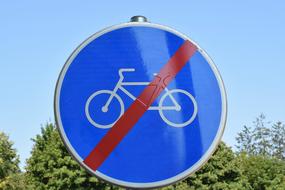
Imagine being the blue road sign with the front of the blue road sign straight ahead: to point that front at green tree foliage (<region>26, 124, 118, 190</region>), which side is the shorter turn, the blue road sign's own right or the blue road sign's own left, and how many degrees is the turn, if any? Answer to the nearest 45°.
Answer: approximately 180°

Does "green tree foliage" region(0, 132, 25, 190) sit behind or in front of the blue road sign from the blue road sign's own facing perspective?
behind

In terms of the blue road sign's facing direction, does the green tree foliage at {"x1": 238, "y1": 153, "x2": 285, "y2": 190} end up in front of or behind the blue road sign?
behind

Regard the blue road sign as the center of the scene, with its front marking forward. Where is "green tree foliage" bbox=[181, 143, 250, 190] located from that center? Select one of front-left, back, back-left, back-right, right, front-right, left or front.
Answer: back

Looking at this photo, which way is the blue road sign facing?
toward the camera
